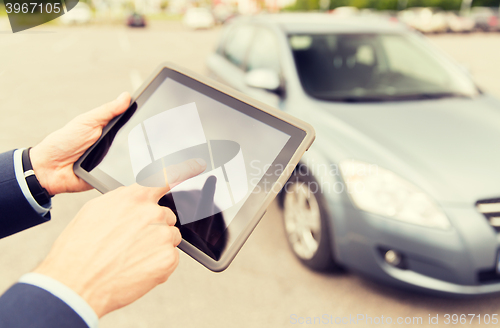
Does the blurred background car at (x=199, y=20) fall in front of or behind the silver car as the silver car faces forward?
behind

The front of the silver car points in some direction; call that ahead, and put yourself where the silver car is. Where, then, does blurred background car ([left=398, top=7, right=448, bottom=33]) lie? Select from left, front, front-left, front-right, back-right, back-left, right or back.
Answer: back-left

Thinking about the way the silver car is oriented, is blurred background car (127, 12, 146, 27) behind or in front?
behind

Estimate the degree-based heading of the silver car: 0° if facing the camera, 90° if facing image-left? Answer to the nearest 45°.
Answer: approximately 315°

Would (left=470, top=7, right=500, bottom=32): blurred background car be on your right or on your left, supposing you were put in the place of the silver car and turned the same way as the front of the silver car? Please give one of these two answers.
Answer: on your left

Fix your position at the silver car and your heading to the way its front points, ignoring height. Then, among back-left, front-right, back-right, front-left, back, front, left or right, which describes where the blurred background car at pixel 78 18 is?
back
